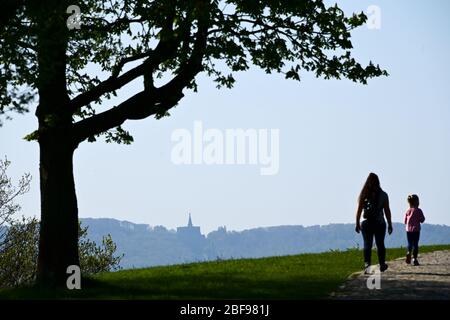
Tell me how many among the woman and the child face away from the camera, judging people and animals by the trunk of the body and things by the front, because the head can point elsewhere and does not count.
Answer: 2

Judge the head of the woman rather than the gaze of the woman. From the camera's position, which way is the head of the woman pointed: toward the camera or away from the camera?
away from the camera

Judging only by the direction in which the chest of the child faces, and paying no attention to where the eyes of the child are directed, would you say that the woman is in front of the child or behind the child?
behind

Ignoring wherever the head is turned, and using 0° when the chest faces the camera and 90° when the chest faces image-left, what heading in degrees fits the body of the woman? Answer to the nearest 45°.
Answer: approximately 180°

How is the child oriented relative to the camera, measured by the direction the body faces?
away from the camera
